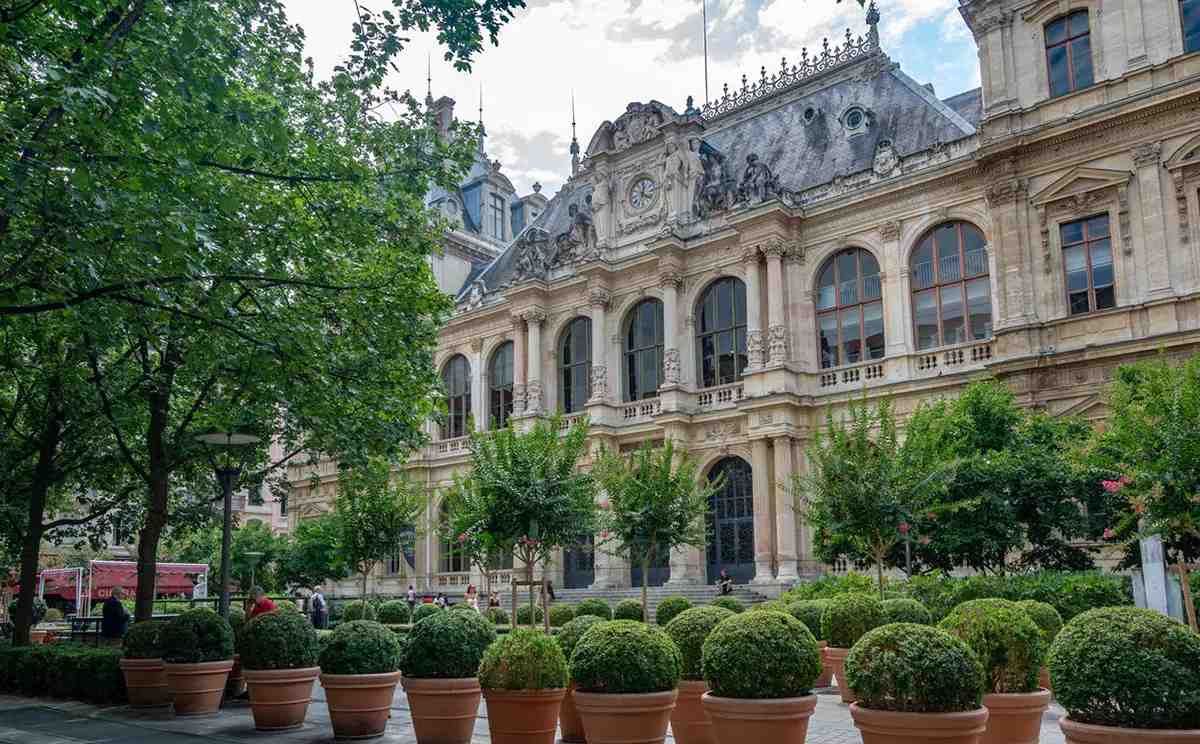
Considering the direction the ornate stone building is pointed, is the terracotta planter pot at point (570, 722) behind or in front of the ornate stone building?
in front

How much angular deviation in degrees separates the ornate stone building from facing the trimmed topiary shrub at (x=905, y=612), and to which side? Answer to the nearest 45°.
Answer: approximately 45° to its left

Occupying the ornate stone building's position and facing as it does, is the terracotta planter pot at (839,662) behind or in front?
in front

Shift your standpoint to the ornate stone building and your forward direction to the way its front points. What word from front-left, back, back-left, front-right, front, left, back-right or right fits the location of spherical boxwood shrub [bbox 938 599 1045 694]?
front-left

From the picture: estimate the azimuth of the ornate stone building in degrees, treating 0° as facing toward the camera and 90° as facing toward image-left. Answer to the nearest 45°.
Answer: approximately 45°

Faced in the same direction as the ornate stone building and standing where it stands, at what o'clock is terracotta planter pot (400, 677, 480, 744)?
The terracotta planter pot is roughly at 11 o'clock from the ornate stone building.

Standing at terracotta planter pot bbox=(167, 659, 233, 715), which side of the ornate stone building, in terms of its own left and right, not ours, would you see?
front

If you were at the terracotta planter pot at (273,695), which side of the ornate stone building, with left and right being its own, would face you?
front

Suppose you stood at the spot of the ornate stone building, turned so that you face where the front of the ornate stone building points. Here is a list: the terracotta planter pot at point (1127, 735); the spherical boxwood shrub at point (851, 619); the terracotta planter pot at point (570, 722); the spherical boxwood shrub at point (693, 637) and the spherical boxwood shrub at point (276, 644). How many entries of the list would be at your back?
0

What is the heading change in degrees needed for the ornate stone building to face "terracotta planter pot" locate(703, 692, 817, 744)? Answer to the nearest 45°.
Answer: approximately 45° to its left

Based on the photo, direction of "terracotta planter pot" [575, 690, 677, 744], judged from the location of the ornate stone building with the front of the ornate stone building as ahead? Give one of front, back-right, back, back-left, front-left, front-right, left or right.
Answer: front-left

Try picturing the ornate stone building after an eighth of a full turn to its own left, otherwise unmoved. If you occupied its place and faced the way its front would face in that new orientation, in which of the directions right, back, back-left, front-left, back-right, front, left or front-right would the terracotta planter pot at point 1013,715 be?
front

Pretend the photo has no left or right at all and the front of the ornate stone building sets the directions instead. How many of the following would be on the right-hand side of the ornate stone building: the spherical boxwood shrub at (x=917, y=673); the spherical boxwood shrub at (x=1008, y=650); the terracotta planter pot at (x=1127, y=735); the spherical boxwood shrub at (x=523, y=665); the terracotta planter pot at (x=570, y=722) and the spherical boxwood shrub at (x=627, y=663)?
0
